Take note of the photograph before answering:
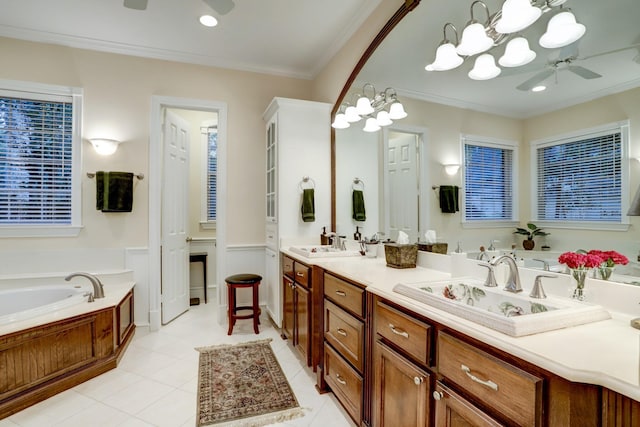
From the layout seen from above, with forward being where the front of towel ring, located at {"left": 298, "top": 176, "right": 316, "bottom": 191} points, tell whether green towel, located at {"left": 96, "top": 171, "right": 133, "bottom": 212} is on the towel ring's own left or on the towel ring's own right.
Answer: on the towel ring's own right

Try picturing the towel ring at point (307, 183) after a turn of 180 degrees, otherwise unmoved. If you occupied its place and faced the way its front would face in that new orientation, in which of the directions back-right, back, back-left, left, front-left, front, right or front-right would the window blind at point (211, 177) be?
front-left

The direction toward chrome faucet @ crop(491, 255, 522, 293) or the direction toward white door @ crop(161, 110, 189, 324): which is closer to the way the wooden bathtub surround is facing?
the chrome faucet

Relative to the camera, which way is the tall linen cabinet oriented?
to the viewer's left

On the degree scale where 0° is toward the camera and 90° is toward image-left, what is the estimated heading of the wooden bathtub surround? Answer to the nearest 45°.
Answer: approximately 315°

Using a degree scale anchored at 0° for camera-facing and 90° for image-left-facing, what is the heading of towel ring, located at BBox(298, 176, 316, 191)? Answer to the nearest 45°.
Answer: approximately 0°

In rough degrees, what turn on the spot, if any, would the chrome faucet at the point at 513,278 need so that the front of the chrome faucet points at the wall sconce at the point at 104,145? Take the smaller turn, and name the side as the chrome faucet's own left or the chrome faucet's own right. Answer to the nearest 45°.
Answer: approximately 45° to the chrome faucet's own right

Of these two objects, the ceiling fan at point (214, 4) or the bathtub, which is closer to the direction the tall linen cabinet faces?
the bathtub

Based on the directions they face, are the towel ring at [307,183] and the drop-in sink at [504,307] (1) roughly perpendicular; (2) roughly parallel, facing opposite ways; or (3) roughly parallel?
roughly perpendicular
